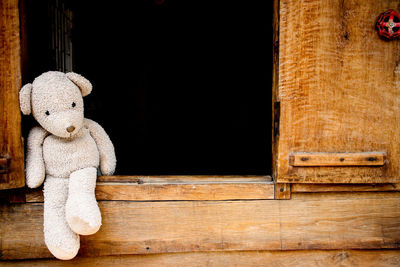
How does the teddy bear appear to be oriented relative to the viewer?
toward the camera
